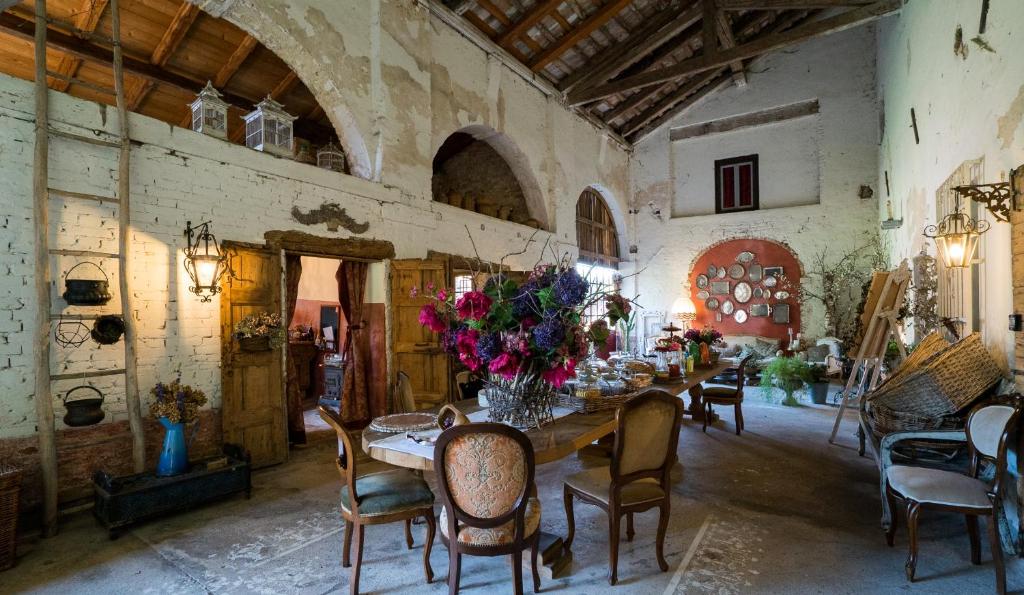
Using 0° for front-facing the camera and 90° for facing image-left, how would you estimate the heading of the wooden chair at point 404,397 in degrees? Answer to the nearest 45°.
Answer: approximately 315°

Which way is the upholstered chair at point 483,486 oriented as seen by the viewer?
away from the camera

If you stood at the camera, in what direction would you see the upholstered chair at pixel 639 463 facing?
facing away from the viewer and to the left of the viewer

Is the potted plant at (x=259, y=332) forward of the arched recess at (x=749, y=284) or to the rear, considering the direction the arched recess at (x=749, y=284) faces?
forward

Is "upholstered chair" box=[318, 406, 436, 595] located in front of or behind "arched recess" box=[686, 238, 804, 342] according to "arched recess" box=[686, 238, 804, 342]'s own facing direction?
in front

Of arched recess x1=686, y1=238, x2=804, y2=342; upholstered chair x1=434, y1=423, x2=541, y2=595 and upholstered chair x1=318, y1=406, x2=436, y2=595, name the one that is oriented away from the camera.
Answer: upholstered chair x1=434, y1=423, x2=541, y2=595

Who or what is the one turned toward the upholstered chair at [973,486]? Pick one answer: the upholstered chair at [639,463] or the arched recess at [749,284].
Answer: the arched recess

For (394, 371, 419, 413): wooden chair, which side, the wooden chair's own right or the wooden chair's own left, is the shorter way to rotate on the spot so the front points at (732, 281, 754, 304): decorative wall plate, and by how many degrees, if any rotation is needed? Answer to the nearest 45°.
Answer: approximately 90° to the wooden chair's own left

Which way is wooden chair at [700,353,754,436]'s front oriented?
to the viewer's left

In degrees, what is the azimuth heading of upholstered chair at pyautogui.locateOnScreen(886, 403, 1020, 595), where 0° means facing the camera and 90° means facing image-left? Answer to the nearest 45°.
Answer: approximately 90°

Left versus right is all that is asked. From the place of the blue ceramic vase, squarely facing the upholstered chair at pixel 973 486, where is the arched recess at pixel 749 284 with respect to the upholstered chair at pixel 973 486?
left

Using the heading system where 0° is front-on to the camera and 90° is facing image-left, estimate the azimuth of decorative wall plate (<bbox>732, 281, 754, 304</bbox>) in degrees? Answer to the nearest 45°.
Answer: approximately 0°

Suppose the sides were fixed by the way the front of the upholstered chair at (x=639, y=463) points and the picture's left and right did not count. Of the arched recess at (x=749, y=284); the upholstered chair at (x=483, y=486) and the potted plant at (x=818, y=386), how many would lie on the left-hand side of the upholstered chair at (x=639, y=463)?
1

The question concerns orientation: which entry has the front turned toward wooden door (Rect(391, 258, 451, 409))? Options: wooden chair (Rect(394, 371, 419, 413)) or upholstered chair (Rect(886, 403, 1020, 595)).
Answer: the upholstered chair
